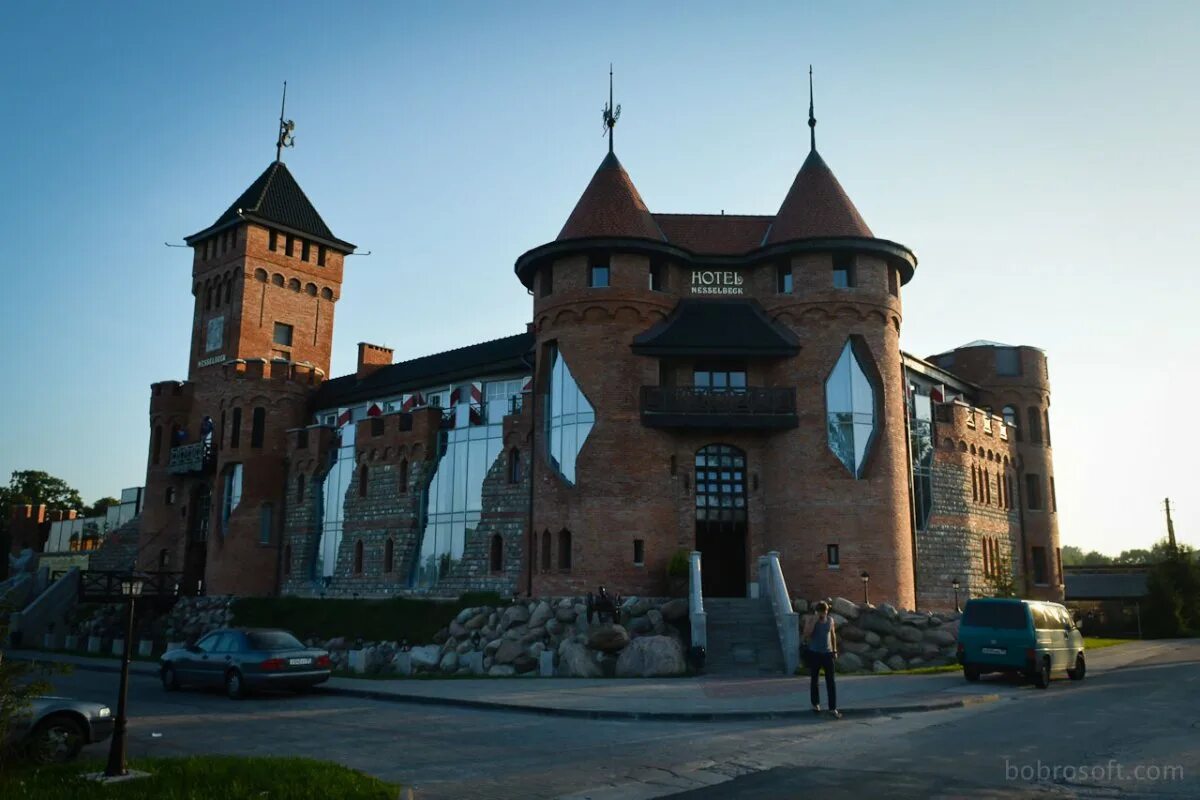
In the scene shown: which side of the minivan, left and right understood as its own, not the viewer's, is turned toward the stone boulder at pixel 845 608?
left

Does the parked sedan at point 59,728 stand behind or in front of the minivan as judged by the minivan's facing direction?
behind

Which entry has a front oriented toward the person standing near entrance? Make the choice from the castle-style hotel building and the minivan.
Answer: the castle-style hotel building

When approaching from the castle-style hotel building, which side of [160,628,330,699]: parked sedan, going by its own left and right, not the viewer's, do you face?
right

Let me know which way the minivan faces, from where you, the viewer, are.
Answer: facing away from the viewer and to the right of the viewer

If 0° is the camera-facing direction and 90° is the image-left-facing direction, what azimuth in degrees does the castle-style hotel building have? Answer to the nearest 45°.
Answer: approximately 0°

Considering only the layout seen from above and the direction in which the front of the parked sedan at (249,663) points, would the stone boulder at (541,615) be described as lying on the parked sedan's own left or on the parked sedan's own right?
on the parked sedan's own right

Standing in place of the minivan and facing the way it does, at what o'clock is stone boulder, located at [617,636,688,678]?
The stone boulder is roughly at 8 o'clock from the minivan.
